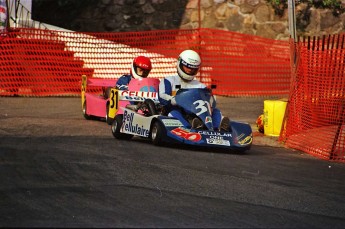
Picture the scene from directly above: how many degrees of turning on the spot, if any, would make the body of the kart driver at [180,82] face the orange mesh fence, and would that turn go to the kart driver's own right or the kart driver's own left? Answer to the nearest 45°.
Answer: approximately 135° to the kart driver's own left

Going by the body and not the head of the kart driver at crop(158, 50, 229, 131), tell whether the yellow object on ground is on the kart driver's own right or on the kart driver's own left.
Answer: on the kart driver's own left

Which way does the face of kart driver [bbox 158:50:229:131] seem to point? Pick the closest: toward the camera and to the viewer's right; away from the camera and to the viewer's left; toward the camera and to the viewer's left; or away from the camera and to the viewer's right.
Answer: toward the camera and to the viewer's right

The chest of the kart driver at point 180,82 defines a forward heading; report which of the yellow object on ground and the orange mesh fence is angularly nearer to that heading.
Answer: the yellow object on ground

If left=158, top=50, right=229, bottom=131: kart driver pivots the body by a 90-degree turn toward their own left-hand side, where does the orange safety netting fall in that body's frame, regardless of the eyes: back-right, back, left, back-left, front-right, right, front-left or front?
front-right
